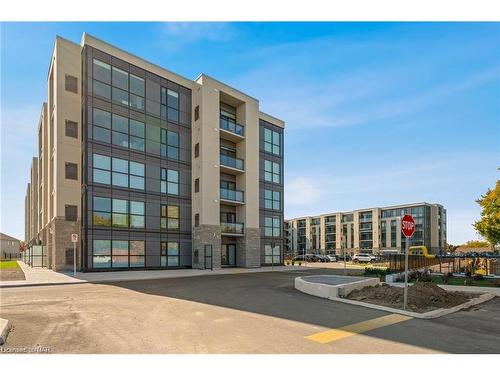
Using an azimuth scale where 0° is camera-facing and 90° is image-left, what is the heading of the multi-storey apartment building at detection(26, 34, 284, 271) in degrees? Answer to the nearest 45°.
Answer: approximately 315°

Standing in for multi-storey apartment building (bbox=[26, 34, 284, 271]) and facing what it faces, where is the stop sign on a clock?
The stop sign is roughly at 1 o'clock from the multi-storey apartment building.

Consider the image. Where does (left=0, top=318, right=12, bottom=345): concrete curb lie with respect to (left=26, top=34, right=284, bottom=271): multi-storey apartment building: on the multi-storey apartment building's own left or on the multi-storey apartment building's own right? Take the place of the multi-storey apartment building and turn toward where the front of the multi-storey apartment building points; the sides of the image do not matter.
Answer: on the multi-storey apartment building's own right

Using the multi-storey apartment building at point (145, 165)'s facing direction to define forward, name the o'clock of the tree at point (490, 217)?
The tree is roughly at 11 o'clock from the multi-storey apartment building.
